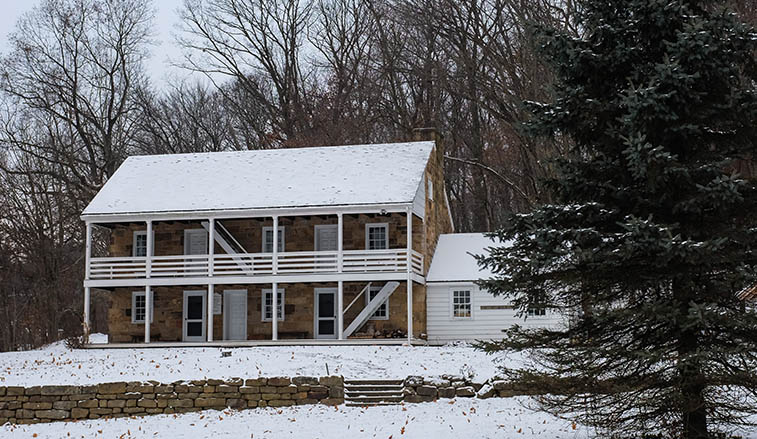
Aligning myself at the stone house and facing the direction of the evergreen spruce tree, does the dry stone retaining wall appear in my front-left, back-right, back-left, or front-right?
front-right

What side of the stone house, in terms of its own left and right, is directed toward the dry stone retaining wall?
front

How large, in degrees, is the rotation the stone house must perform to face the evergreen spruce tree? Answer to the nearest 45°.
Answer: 0° — it already faces it

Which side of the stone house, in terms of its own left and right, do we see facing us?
front

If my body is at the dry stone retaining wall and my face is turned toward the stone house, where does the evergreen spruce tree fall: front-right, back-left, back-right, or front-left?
back-right

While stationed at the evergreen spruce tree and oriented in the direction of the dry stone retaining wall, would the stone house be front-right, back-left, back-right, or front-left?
front-right
